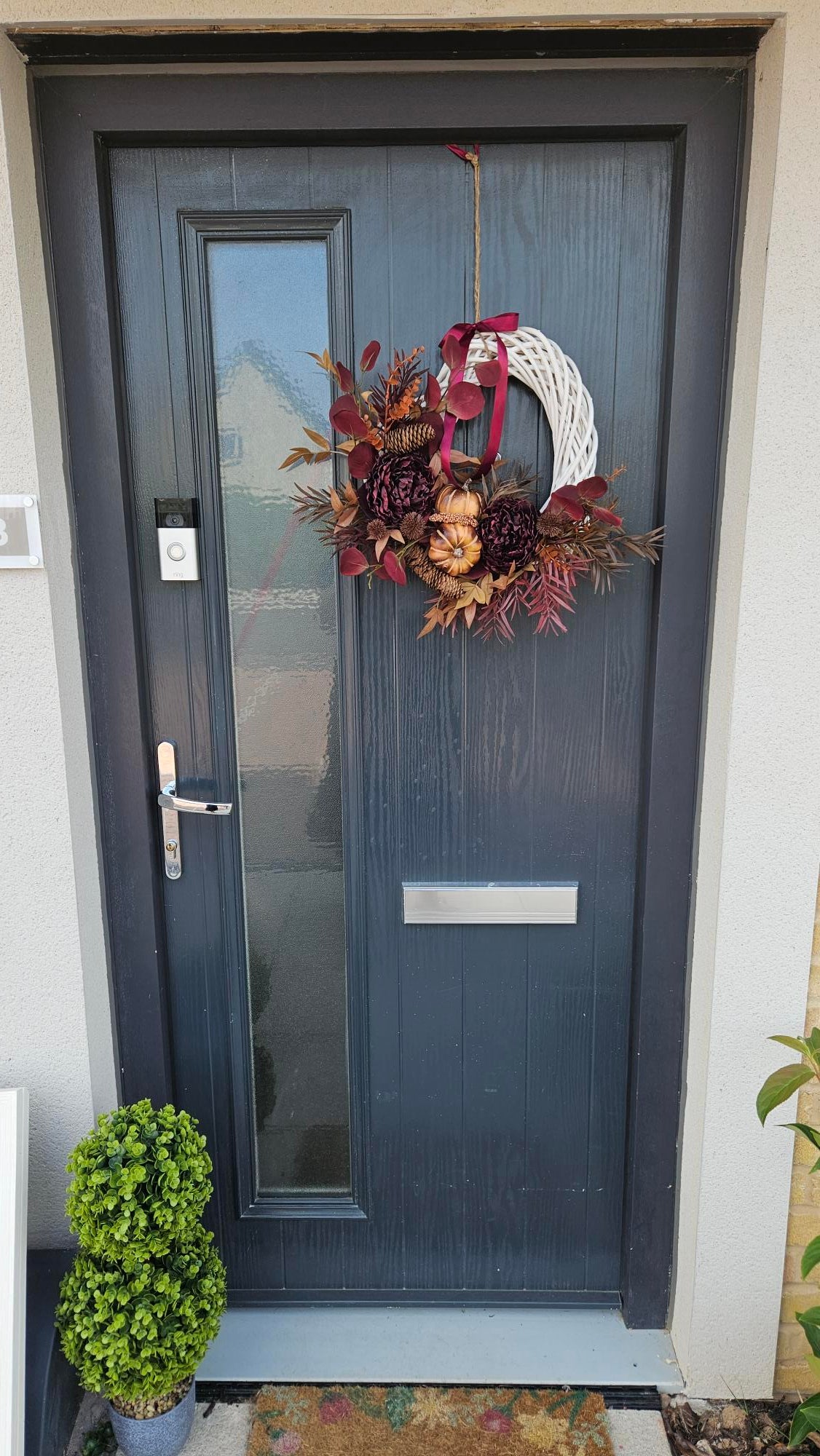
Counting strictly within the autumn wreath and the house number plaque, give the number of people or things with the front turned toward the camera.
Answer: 2

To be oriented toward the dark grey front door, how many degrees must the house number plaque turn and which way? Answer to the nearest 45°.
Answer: approximately 90° to its left

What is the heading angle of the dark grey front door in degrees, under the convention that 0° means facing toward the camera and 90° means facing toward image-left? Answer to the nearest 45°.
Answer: approximately 0°

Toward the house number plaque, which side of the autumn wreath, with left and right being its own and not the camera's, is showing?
right

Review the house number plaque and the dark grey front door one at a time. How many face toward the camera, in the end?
2

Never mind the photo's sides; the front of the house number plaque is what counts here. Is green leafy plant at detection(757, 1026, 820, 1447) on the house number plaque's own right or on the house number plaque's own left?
on the house number plaque's own left

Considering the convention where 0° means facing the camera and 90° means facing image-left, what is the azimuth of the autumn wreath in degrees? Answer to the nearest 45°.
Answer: approximately 0°
